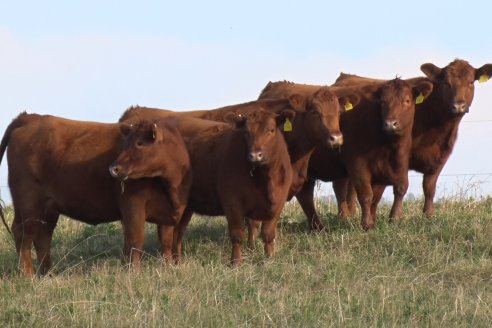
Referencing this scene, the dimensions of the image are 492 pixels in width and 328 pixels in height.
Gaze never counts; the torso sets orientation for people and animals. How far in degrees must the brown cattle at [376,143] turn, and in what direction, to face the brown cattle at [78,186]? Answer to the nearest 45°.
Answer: approximately 90° to its right

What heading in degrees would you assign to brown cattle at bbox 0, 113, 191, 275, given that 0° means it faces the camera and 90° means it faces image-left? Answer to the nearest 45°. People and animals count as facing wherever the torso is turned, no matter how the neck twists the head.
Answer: approximately 270°

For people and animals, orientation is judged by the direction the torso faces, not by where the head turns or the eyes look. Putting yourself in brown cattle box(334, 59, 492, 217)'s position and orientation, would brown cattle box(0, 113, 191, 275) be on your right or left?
on your right

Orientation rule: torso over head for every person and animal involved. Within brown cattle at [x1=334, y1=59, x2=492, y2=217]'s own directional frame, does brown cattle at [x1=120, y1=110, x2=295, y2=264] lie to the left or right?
on its right

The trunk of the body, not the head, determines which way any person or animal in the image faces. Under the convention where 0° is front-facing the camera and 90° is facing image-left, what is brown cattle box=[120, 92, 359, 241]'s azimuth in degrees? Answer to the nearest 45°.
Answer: approximately 270°

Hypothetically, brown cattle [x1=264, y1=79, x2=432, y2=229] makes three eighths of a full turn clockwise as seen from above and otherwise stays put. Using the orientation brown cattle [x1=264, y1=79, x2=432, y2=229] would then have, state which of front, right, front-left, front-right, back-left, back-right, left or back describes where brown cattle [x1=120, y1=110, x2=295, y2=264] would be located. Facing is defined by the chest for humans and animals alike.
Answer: front-left

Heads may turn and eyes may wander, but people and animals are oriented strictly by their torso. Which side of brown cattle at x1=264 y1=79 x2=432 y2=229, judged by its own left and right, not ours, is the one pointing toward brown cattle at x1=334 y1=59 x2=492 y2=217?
left

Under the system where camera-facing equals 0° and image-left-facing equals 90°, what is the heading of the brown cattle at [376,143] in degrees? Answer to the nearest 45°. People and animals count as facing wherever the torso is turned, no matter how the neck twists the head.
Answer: approximately 315°

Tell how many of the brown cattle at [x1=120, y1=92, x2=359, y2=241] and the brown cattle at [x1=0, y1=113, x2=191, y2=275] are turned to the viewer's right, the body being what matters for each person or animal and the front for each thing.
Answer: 2
